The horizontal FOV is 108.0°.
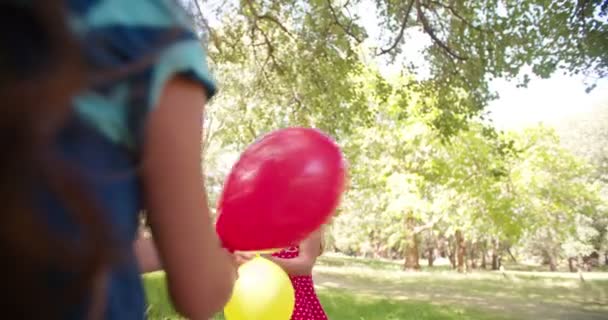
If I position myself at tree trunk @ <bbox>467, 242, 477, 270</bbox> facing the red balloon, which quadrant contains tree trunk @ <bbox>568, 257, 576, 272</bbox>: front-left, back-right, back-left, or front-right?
back-left

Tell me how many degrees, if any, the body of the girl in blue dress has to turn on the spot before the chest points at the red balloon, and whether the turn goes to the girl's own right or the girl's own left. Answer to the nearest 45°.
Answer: approximately 45° to the girl's own right

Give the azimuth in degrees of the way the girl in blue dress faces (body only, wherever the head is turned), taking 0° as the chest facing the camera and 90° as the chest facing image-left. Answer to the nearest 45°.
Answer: approximately 180°
